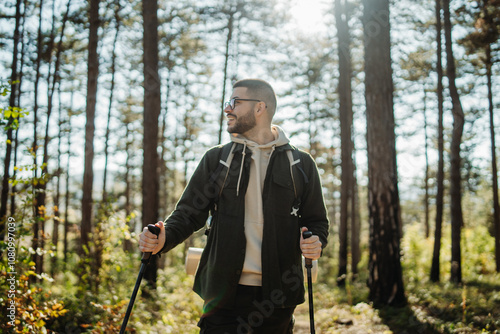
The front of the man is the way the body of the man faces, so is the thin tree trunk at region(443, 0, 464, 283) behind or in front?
behind

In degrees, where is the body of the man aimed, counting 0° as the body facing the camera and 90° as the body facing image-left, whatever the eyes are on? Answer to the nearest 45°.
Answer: approximately 0°

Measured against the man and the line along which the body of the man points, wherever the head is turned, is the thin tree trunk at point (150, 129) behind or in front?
behind

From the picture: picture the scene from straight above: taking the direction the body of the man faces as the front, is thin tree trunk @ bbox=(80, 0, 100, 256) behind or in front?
behind

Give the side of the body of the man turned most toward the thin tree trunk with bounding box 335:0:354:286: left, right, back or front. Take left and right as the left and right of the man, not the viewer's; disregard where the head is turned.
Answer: back

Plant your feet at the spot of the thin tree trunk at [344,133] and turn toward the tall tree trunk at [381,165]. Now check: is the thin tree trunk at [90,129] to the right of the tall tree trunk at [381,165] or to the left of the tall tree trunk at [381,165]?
right
